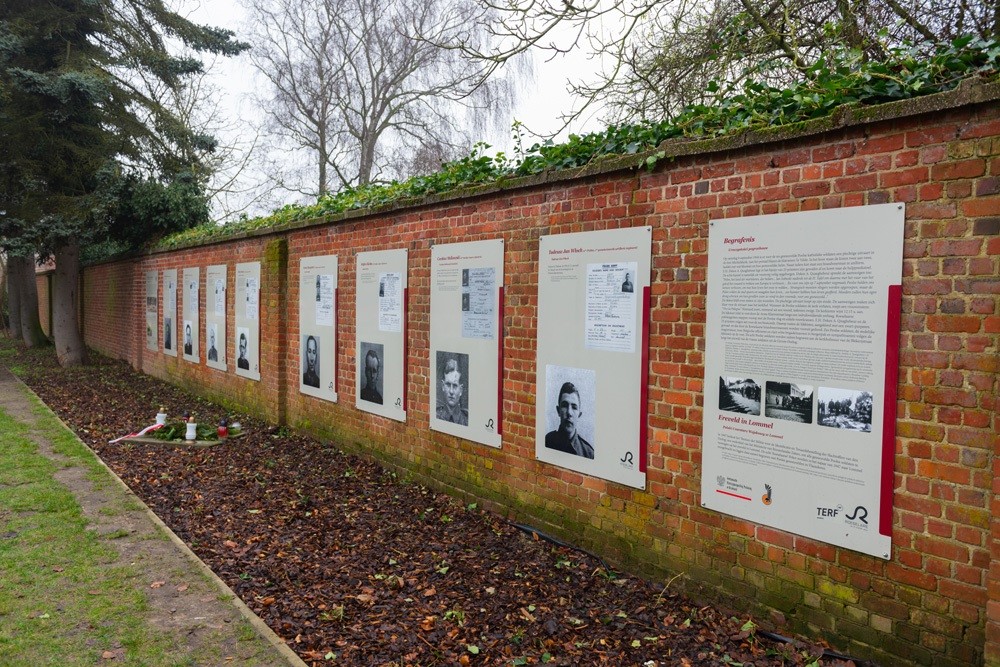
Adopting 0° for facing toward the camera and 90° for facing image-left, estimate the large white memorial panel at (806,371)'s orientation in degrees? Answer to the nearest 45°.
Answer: approximately 45°

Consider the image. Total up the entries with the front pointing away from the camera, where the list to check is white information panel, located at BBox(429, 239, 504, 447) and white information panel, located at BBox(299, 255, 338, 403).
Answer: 0

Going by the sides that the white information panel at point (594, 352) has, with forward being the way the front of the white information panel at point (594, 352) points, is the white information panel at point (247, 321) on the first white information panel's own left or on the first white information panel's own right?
on the first white information panel's own right

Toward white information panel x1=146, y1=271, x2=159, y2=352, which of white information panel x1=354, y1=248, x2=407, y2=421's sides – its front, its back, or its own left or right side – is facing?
right

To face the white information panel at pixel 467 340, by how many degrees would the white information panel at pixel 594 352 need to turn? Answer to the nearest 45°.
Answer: approximately 90° to its right

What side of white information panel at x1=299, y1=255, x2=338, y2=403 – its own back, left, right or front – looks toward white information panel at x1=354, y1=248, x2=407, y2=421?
left

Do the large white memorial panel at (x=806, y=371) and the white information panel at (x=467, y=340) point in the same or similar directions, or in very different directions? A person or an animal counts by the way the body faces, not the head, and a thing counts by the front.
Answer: same or similar directions

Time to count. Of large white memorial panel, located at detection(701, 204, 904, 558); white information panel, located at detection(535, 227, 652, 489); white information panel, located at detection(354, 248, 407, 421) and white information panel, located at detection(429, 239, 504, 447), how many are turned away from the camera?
0

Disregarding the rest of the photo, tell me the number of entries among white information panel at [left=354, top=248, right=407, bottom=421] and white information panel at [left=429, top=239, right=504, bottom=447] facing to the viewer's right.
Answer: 0

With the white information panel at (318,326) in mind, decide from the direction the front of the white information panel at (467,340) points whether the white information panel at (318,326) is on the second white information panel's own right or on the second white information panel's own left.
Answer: on the second white information panel's own right

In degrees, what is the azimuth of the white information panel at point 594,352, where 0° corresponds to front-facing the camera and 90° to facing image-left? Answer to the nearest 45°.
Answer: approximately 45°
